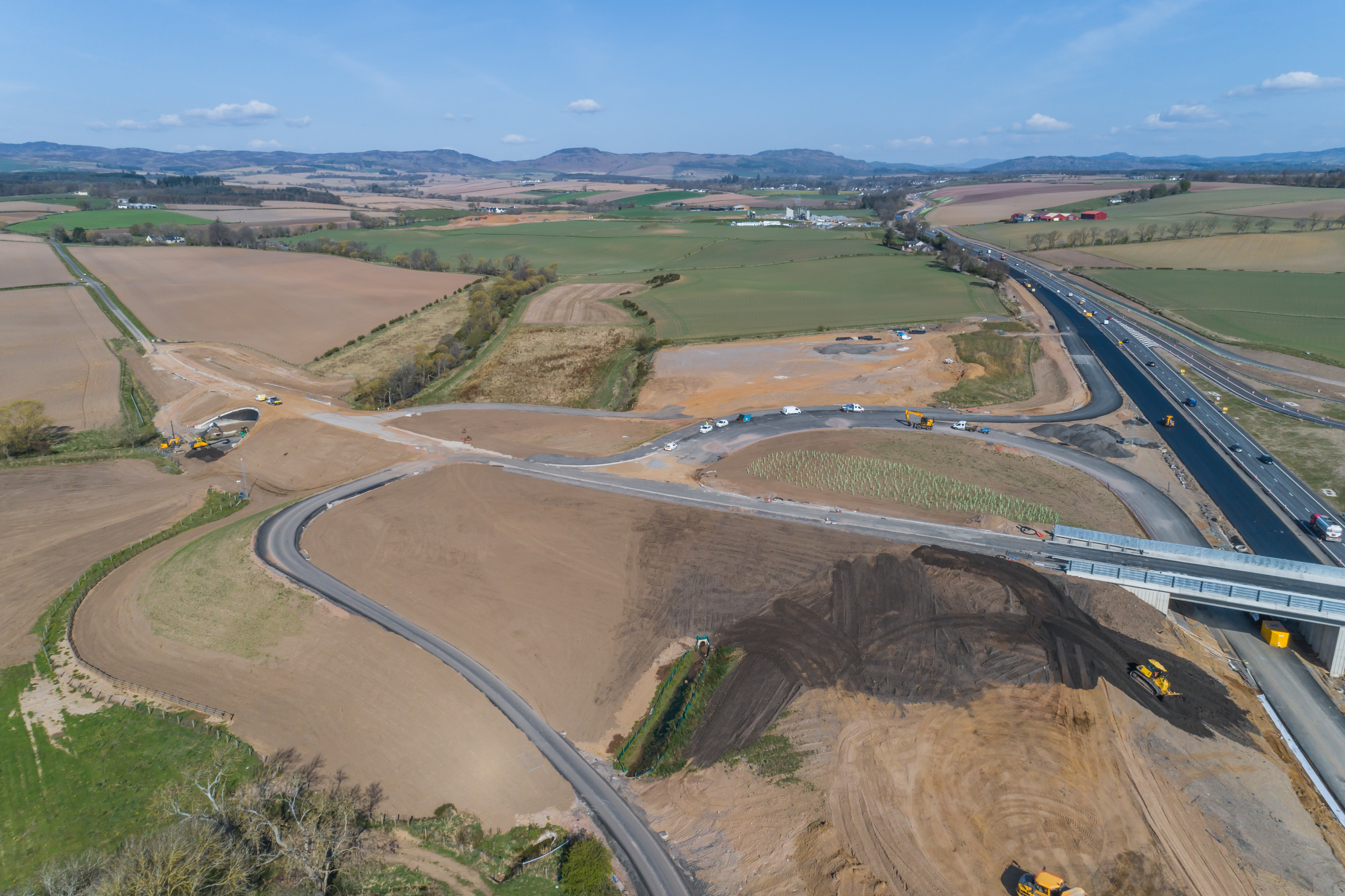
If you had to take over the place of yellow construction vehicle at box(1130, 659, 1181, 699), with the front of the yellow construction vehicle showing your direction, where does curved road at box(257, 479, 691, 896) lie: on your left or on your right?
on your right

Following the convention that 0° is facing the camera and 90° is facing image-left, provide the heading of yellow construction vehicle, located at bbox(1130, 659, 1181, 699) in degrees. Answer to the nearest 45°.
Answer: approximately 315°

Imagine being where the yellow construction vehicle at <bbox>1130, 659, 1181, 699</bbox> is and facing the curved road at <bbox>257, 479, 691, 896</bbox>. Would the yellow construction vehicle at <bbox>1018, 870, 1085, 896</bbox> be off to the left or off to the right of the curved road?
left

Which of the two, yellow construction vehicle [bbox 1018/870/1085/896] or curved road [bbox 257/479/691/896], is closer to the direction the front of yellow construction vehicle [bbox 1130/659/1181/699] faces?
the yellow construction vehicle

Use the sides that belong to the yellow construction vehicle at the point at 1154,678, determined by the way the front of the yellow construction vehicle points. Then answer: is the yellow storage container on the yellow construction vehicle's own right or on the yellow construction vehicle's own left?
on the yellow construction vehicle's own left
